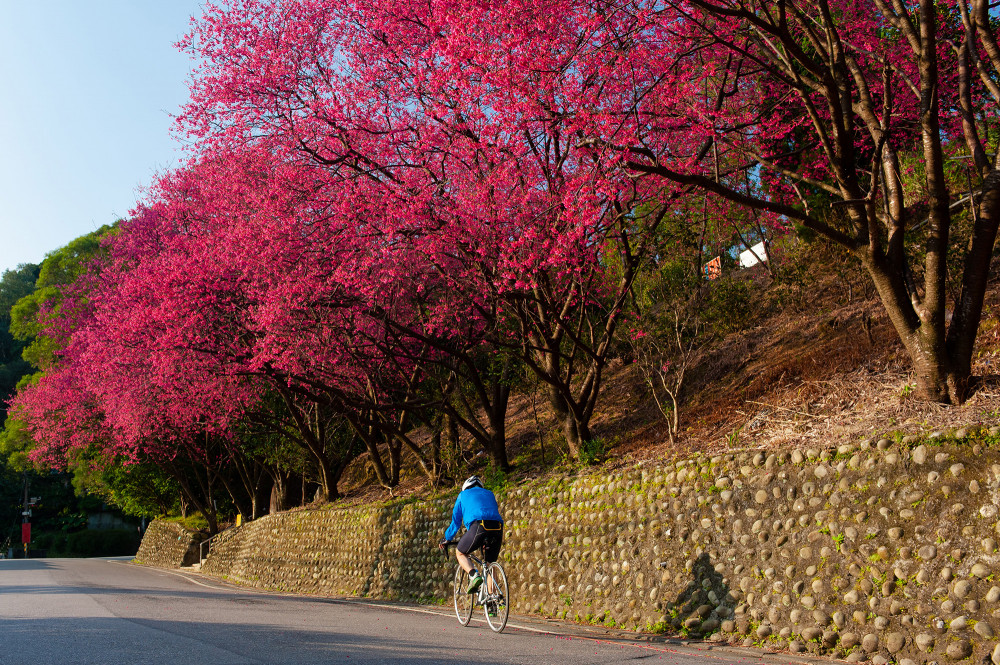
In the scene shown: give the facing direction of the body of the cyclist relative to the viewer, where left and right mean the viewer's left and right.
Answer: facing away from the viewer and to the left of the viewer

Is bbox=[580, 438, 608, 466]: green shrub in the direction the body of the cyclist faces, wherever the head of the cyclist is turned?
no

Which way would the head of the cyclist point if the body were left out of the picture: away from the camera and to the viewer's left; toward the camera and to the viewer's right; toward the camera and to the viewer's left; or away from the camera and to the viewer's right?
away from the camera and to the viewer's left

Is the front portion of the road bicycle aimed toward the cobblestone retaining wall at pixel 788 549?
no

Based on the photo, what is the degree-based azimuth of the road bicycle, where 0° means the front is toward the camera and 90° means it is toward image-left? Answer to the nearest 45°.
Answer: approximately 135°
